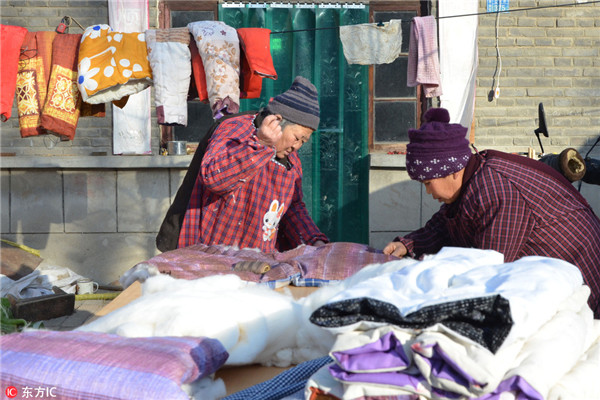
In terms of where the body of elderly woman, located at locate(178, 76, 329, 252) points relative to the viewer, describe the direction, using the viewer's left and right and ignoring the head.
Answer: facing the viewer and to the right of the viewer

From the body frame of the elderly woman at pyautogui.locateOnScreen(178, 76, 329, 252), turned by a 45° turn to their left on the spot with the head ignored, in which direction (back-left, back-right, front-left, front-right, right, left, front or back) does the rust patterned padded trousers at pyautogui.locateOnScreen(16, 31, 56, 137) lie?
back-left

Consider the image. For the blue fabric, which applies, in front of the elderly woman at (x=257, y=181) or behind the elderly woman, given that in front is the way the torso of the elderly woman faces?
in front

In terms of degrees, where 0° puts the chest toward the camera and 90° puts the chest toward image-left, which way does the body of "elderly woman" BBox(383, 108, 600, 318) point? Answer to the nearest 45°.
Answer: approximately 90°

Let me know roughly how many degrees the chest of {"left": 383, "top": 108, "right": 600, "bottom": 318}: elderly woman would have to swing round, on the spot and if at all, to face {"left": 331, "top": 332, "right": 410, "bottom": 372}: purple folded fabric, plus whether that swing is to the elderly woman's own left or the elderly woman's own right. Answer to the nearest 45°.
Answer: approximately 90° to the elderly woman's own left

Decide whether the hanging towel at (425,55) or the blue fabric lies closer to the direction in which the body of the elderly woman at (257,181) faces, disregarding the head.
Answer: the blue fabric

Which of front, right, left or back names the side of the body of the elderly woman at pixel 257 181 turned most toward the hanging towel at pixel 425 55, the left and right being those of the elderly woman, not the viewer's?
left

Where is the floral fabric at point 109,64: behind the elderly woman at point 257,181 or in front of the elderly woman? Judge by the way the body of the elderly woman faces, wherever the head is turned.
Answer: behind

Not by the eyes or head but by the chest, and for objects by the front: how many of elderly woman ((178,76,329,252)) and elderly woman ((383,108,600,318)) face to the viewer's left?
1

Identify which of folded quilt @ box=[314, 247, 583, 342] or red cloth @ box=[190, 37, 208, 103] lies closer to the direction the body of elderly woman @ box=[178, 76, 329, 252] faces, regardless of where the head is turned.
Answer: the folded quilt

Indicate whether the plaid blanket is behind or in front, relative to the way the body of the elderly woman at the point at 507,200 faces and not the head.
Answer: in front

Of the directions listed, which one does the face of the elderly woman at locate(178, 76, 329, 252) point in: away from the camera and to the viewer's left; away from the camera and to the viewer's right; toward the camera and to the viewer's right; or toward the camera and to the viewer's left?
toward the camera and to the viewer's right

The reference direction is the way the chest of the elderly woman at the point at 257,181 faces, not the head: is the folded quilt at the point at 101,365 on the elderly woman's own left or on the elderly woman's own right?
on the elderly woman's own right
